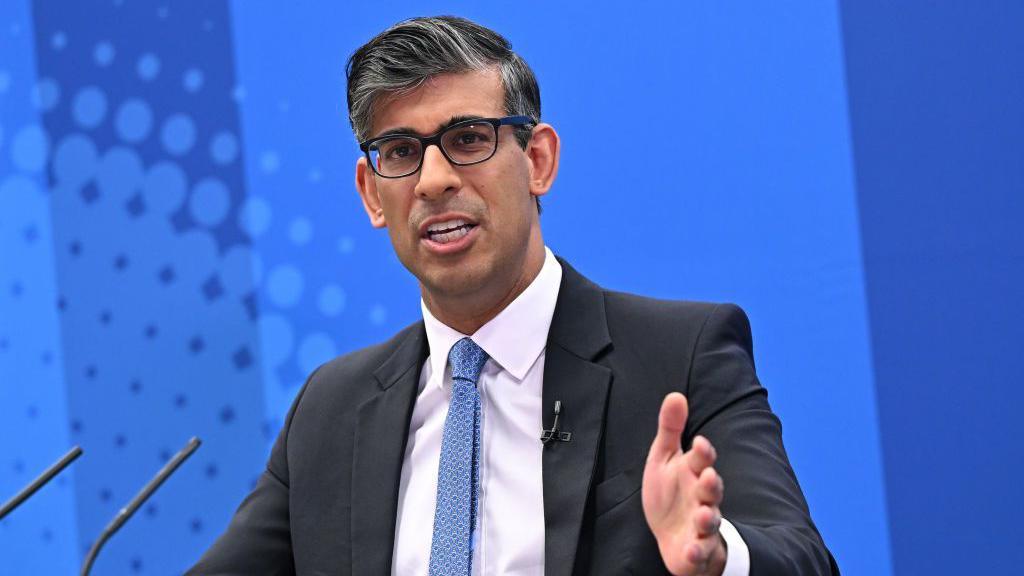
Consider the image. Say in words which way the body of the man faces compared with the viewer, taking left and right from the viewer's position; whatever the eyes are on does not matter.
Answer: facing the viewer and to the left of the viewer

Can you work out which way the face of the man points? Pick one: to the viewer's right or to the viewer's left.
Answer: to the viewer's left

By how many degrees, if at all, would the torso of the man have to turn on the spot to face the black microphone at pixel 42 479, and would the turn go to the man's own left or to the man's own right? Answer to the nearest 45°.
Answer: approximately 45° to the man's own right

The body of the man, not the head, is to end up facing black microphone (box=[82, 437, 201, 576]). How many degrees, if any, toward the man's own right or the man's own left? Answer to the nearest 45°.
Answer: approximately 45° to the man's own right
